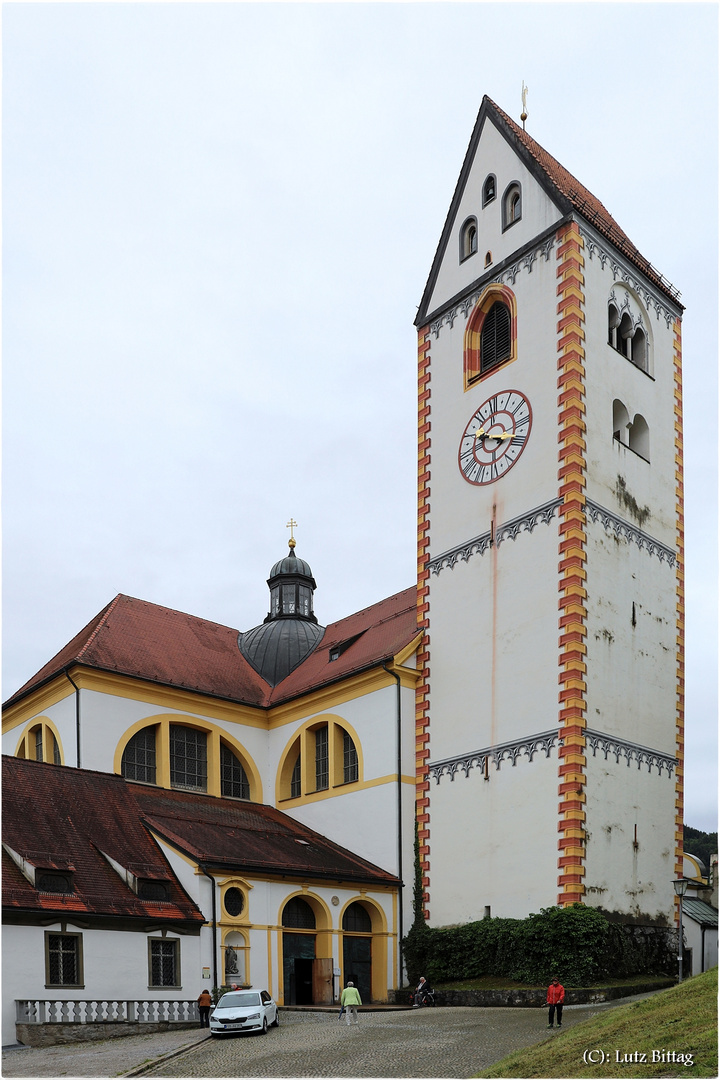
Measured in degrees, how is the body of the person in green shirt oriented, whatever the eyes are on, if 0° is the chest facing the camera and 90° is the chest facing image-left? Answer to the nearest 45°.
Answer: approximately 180°

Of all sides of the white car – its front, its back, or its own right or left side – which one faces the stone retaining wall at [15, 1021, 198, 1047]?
right

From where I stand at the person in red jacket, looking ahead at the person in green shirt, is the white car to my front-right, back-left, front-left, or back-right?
front-left

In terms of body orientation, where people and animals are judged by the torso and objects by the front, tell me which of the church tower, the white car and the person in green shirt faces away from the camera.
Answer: the person in green shirt

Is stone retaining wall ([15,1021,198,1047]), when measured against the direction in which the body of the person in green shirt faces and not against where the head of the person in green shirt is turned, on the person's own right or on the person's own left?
on the person's own left

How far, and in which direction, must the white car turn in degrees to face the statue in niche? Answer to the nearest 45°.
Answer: approximately 135° to its right

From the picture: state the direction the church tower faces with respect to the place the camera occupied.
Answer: facing the viewer and to the left of the viewer

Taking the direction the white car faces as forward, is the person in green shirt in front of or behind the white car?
behind

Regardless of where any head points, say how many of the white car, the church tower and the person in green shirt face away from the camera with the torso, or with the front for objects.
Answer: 1
